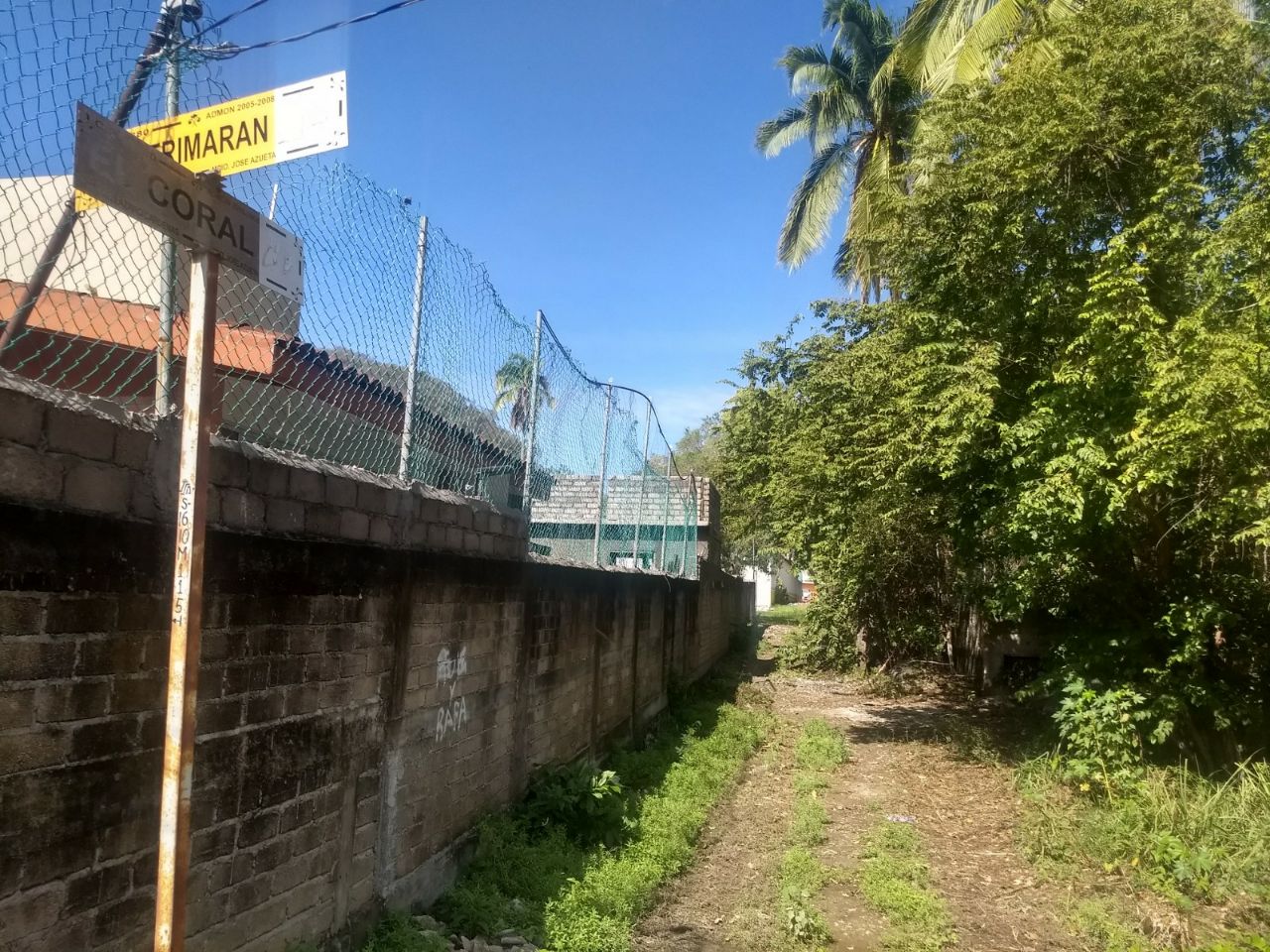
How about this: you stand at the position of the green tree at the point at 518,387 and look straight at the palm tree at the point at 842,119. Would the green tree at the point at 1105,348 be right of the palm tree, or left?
right

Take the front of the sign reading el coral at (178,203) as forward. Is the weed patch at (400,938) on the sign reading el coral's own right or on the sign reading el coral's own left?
on the sign reading el coral's own left

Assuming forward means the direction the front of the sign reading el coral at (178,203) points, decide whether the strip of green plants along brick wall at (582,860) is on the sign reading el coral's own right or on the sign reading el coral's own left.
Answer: on the sign reading el coral's own left

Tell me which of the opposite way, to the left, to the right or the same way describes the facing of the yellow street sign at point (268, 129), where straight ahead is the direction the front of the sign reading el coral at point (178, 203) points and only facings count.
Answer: to the right

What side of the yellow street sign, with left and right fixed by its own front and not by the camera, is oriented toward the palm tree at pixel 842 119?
back

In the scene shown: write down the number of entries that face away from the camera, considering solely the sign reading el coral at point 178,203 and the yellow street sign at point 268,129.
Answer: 0

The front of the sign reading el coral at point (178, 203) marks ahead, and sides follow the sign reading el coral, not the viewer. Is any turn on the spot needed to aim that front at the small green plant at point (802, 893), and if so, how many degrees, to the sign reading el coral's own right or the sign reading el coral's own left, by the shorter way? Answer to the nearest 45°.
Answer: approximately 90° to the sign reading el coral's own left

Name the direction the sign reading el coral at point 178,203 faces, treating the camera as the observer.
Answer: facing the viewer and to the right of the viewer
